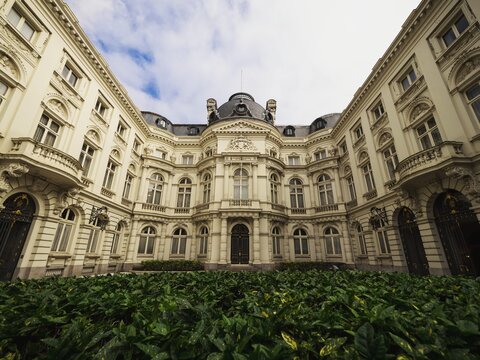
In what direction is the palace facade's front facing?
toward the camera

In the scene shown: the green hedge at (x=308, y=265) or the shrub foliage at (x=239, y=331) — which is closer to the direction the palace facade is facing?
the shrub foliage

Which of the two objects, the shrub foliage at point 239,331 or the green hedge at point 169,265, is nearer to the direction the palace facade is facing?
the shrub foliage

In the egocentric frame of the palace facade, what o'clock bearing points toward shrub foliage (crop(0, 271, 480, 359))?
The shrub foliage is roughly at 12 o'clock from the palace facade.
